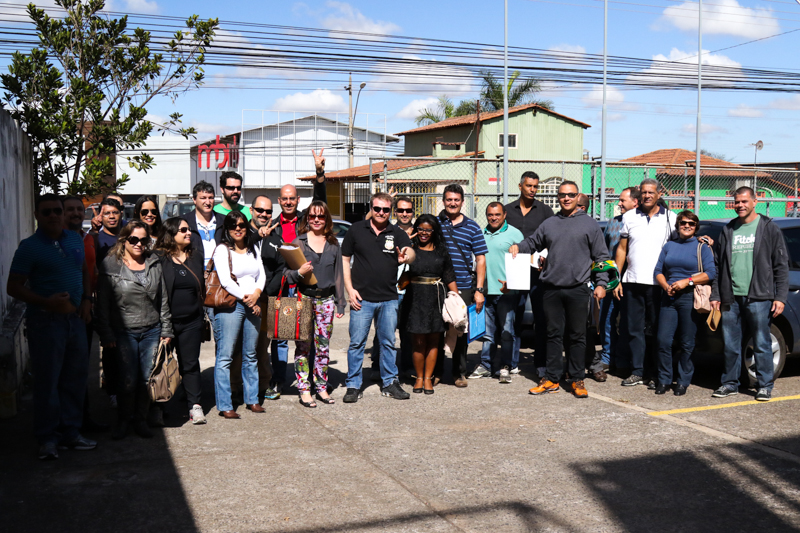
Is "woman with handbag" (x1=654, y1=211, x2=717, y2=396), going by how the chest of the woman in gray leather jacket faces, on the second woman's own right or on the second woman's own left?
on the second woman's own left

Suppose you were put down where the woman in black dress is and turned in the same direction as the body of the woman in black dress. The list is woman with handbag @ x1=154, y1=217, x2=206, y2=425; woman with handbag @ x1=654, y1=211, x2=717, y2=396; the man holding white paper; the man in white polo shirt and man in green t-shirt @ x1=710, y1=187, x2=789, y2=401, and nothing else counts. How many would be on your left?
4

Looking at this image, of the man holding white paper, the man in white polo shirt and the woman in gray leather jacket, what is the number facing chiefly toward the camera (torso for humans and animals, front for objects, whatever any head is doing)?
3

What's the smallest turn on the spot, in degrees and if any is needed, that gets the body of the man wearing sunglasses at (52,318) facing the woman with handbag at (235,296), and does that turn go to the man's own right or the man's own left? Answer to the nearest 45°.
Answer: approximately 45° to the man's own left

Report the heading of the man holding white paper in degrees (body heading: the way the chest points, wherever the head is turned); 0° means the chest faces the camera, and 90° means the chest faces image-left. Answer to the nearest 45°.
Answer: approximately 0°

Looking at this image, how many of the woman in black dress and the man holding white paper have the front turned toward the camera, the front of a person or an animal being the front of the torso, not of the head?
2

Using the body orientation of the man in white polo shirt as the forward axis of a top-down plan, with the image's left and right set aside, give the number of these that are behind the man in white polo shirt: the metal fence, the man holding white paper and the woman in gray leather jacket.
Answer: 1

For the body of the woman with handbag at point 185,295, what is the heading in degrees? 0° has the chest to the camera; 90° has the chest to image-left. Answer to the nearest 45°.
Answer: approximately 315°

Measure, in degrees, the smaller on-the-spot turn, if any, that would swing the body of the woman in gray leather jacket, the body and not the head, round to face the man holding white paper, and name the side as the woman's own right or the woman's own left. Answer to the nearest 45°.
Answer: approximately 90° to the woman's own left

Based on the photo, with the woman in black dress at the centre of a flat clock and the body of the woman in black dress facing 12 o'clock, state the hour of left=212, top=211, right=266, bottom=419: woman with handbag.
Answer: The woman with handbag is roughly at 2 o'clock from the woman in black dress.

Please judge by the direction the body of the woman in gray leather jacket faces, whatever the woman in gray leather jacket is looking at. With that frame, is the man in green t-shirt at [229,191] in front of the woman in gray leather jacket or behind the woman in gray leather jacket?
behind
